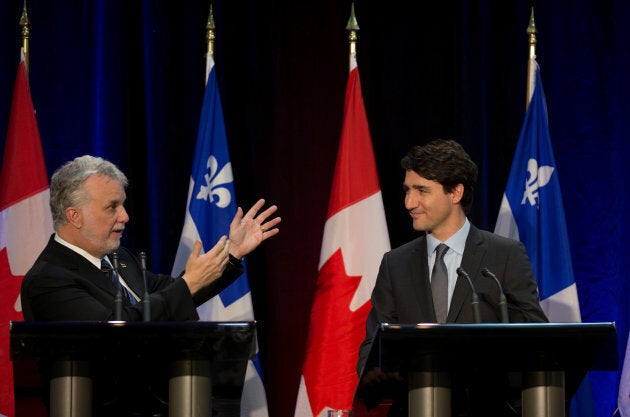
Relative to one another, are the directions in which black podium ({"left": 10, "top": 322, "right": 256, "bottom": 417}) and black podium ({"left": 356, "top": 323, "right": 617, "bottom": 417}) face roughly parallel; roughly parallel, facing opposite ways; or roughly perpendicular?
roughly parallel

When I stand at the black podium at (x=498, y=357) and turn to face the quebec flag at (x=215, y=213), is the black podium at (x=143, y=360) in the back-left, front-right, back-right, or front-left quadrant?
front-left

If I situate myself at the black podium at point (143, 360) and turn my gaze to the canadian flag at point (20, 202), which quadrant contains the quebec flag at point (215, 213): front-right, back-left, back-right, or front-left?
front-right
